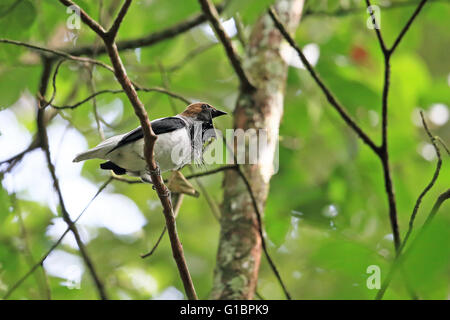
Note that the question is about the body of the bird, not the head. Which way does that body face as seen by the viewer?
to the viewer's right

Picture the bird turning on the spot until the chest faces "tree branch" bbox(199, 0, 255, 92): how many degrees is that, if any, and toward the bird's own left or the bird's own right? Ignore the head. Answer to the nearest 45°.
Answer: approximately 45° to the bird's own left

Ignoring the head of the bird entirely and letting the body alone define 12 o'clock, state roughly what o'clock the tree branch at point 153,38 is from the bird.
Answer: The tree branch is roughly at 9 o'clock from the bird.

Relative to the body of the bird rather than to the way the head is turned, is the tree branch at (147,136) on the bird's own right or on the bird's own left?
on the bird's own right
